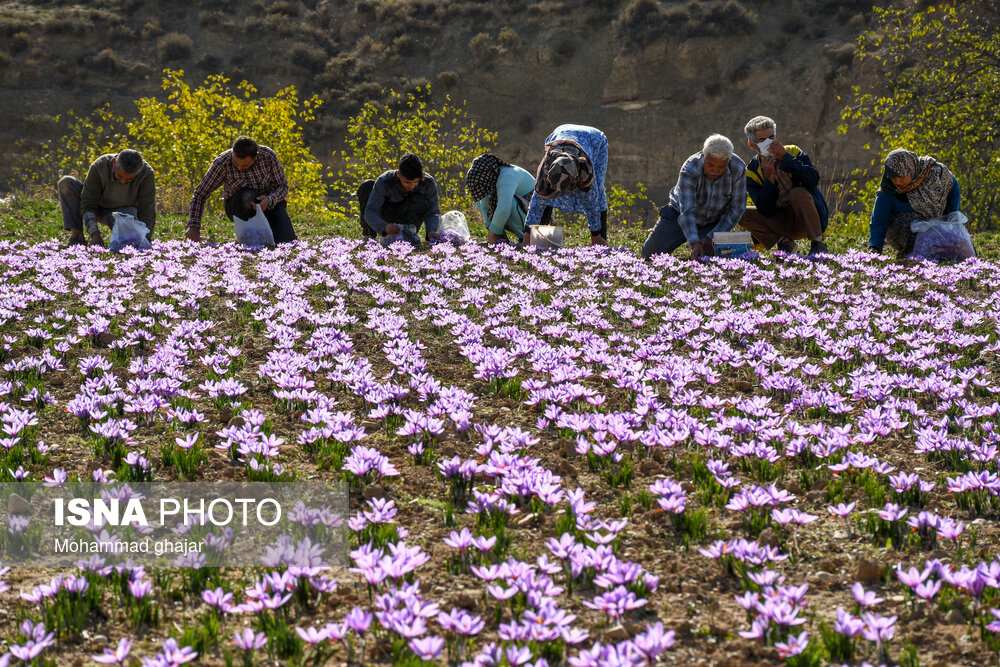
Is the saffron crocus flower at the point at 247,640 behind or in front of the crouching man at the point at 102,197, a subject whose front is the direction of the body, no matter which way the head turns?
in front

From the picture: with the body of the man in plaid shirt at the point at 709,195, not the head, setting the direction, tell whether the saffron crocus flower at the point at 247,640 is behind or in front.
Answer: in front

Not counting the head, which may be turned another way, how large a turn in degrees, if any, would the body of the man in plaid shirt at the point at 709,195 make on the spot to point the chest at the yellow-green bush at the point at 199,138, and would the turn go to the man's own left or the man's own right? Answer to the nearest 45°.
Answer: approximately 135° to the man's own right

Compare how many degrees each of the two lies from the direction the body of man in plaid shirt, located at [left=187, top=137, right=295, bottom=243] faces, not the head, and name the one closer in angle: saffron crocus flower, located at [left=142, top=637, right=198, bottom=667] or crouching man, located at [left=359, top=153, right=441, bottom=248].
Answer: the saffron crocus flower

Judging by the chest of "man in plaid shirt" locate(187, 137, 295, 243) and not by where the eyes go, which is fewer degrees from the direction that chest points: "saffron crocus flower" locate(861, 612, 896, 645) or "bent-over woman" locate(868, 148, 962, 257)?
the saffron crocus flower

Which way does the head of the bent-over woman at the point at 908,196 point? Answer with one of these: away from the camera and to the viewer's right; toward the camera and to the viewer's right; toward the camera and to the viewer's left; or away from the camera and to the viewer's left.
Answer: toward the camera and to the viewer's left

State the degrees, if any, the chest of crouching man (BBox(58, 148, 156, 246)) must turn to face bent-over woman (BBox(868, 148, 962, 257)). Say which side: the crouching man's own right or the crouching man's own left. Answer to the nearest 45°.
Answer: approximately 45° to the crouching man's own left

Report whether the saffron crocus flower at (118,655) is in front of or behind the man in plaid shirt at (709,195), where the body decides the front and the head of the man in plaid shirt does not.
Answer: in front

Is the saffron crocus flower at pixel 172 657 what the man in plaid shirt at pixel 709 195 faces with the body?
yes

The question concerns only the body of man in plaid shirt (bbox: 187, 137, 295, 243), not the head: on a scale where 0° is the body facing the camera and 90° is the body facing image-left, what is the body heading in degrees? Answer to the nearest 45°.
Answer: approximately 0°

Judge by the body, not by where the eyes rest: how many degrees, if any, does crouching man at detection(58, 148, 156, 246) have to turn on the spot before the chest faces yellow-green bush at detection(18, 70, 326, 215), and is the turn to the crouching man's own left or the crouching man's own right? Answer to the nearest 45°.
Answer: approximately 180°
